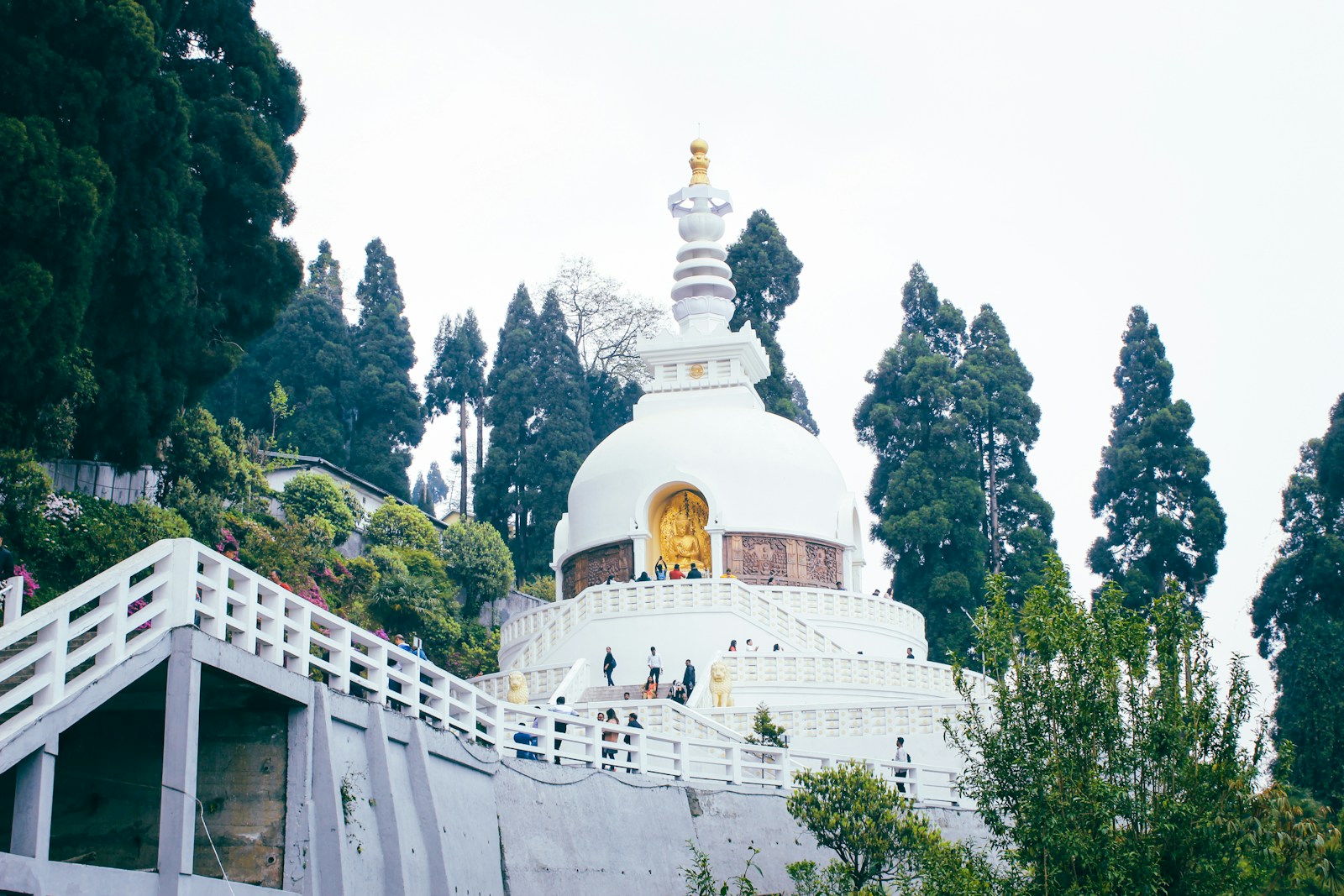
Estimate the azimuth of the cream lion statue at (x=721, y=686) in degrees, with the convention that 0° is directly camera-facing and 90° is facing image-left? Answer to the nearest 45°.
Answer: approximately 0°

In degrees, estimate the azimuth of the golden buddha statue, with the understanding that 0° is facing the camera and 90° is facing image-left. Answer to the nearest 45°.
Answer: approximately 0°

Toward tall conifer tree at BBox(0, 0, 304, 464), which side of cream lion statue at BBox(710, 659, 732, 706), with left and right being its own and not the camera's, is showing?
right

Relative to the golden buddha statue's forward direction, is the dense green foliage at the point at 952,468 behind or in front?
behind

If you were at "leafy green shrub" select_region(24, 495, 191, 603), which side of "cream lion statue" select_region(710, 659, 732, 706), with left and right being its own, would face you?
front

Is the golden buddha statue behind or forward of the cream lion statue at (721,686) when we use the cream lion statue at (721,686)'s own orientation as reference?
behind

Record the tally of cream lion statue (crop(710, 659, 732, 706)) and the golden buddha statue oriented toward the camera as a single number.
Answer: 2

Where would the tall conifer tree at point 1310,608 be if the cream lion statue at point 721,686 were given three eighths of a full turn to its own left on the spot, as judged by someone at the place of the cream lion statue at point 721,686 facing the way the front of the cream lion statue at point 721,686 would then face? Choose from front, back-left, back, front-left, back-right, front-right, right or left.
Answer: front
